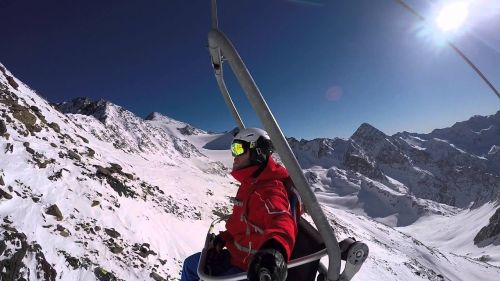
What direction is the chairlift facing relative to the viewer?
to the viewer's left
